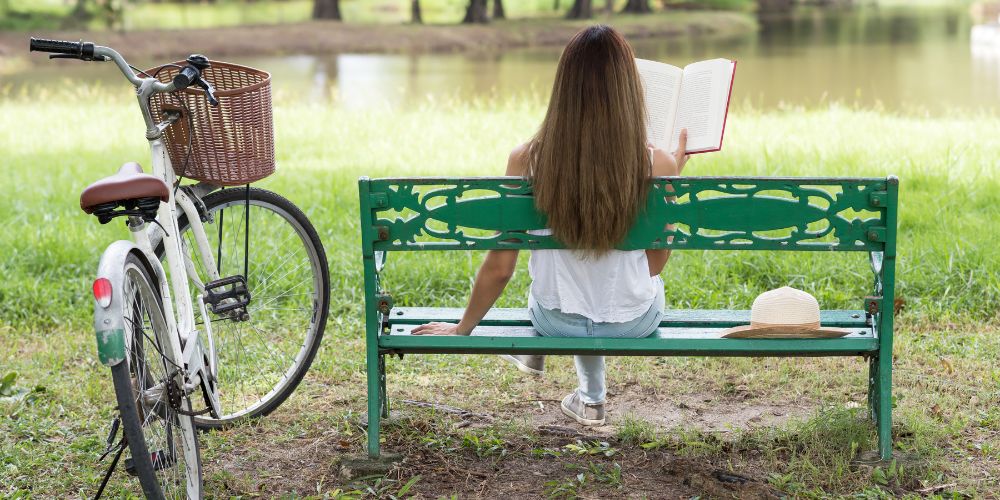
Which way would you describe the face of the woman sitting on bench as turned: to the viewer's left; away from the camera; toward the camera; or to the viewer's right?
away from the camera

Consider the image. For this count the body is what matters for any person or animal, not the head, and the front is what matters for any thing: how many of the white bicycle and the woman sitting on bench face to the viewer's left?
0

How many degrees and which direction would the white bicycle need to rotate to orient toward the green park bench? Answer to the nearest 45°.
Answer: approximately 45° to its right

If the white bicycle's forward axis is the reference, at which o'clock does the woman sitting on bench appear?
The woman sitting on bench is roughly at 2 o'clock from the white bicycle.

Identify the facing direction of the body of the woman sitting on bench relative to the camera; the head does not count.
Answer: away from the camera

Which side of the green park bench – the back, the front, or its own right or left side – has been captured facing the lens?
back

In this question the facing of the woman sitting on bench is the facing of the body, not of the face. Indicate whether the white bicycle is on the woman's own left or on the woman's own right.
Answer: on the woman's own left

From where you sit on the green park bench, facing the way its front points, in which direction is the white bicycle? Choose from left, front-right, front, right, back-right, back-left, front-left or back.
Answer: left

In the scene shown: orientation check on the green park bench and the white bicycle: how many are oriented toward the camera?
0

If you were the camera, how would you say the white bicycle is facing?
facing away from the viewer and to the right of the viewer
